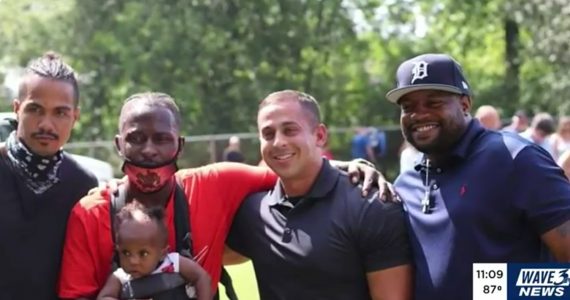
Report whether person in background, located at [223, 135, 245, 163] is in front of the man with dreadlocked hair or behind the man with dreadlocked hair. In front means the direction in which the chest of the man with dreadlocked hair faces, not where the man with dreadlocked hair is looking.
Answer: behind

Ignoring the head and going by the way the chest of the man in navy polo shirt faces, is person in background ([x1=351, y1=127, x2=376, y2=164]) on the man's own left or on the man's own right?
on the man's own right

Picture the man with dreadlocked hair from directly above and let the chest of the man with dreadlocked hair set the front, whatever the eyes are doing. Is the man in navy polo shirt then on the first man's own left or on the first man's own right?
on the first man's own left

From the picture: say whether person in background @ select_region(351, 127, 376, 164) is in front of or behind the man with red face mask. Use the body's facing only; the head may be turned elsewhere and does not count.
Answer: behind

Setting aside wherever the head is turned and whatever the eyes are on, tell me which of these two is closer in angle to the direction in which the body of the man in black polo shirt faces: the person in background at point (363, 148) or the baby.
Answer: the baby

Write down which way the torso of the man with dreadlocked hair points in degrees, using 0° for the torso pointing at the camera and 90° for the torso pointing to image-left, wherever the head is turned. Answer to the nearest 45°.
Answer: approximately 0°

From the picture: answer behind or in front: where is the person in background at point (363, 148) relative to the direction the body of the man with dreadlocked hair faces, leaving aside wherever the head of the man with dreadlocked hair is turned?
behind

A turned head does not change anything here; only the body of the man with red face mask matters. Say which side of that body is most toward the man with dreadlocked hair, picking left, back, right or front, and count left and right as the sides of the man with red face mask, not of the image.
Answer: right

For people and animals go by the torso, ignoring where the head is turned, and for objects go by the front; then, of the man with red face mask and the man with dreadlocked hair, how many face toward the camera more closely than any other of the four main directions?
2

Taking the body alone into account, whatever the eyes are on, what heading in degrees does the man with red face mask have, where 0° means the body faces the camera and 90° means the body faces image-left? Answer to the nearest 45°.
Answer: approximately 0°
